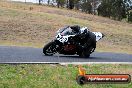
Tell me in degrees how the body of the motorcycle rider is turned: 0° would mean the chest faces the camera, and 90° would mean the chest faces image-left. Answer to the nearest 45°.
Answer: approximately 90°
